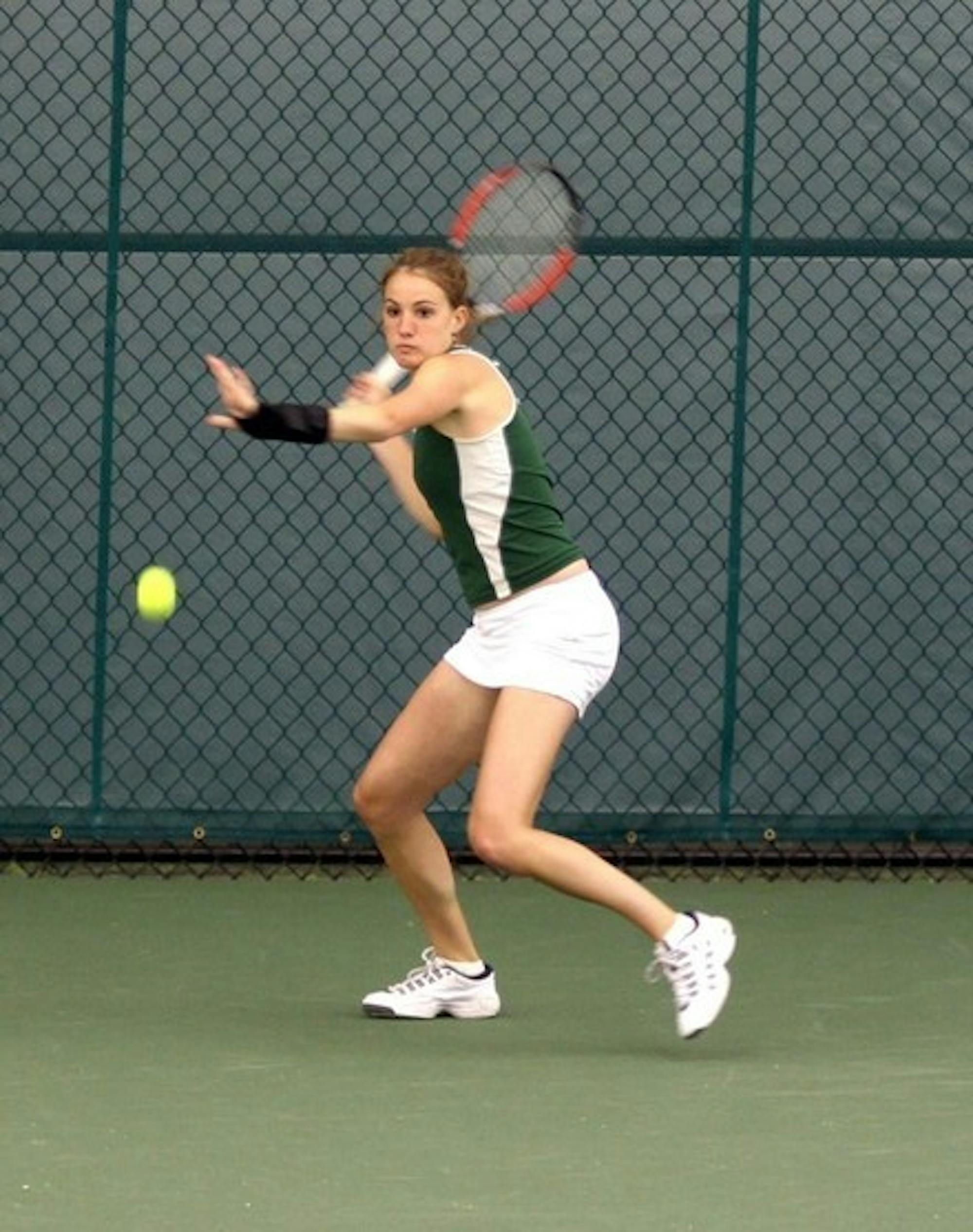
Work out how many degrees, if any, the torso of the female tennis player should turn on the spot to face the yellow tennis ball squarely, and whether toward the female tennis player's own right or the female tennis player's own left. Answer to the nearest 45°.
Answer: approximately 45° to the female tennis player's own right

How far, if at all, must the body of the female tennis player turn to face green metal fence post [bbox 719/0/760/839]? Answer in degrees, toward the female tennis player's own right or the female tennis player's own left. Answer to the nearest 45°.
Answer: approximately 90° to the female tennis player's own right

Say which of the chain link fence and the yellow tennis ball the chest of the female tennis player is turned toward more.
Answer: the yellow tennis ball

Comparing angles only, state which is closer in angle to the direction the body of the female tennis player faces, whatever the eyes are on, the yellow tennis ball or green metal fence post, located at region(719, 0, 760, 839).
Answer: the yellow tennis ball

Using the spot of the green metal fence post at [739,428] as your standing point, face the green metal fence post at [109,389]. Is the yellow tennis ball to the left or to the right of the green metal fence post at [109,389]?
left

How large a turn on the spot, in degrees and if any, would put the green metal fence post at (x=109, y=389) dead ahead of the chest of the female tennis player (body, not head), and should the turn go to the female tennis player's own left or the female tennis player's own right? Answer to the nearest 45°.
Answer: approximately 45° to the female tennis player's own right

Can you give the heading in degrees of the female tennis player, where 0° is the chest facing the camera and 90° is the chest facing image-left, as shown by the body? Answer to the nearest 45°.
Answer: approximately 90°
